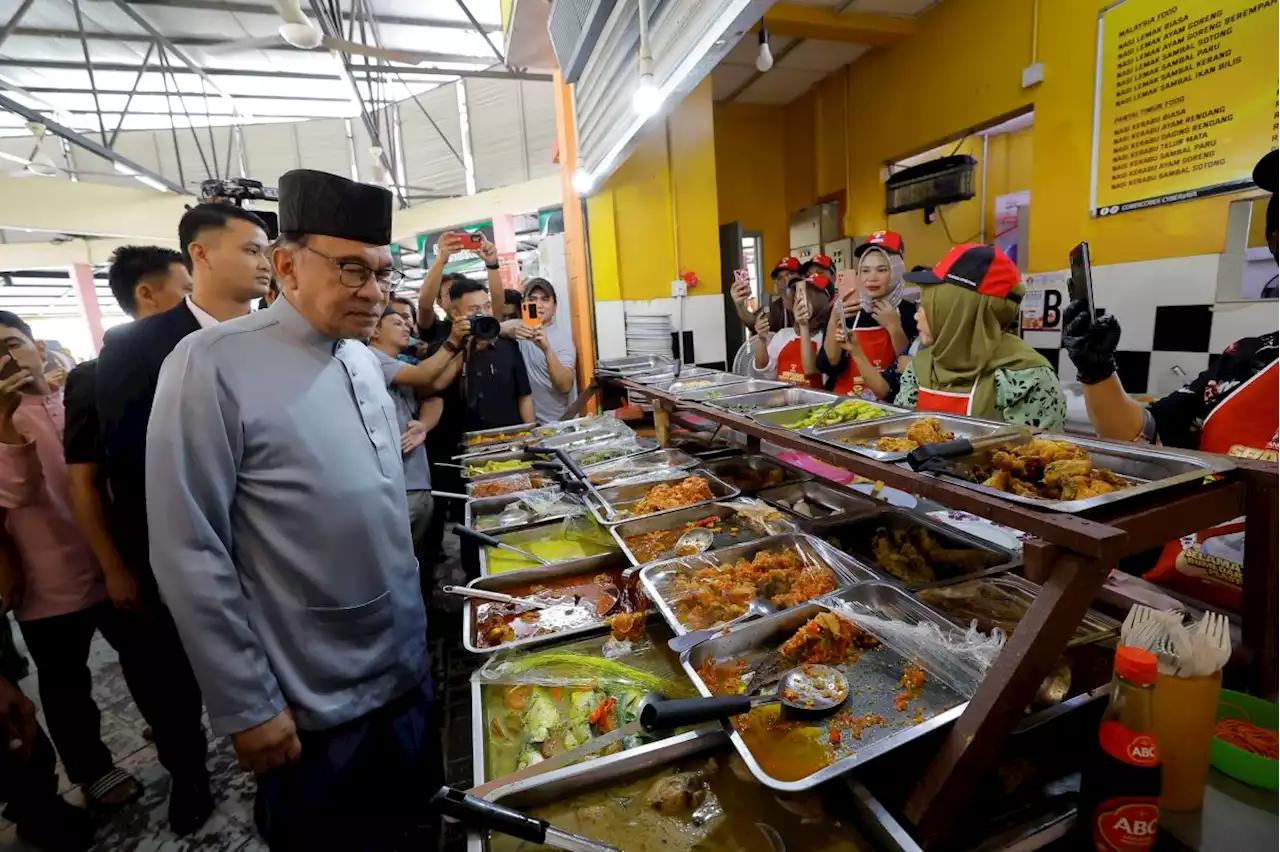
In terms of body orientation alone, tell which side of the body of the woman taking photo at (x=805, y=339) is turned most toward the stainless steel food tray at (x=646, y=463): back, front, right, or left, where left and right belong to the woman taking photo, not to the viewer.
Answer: front

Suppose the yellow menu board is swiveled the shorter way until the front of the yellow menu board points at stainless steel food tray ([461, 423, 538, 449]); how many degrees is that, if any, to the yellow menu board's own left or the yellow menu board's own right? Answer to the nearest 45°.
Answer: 0° — it already faces it

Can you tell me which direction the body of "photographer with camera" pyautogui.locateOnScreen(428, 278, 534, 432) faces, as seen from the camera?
toward the camera

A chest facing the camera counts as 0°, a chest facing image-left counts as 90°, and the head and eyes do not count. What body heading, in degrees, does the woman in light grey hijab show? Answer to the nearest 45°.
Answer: approximately 45°

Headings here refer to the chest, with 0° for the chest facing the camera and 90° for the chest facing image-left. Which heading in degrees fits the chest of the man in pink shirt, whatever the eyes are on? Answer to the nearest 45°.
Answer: approximately 315°

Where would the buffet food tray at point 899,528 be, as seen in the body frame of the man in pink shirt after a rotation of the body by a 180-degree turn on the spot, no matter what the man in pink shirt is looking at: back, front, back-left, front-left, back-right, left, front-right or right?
back

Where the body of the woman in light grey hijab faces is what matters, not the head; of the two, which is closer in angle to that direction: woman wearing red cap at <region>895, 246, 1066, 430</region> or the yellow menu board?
the woman wearing red cap

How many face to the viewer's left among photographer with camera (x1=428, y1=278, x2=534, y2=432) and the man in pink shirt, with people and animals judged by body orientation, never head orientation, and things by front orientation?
0

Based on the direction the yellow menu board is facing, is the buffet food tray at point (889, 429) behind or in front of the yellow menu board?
in front

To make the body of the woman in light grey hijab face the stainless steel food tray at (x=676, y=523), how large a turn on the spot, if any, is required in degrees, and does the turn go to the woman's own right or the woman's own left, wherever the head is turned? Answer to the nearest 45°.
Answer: approximately 45° to the woman's own left

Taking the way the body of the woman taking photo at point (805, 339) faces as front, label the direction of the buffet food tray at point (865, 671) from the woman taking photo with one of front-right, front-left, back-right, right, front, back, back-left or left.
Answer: front-left

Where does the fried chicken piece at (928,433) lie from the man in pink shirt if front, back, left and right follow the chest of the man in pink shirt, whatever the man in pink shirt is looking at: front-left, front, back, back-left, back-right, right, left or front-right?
front

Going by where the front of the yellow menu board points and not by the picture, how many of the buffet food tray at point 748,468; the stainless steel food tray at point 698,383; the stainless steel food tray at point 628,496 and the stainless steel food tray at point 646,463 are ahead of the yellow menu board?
4
